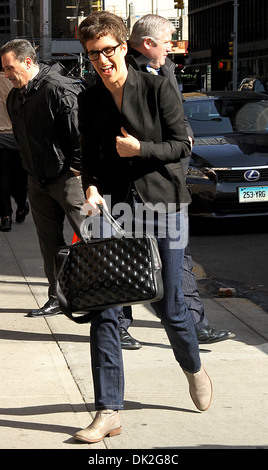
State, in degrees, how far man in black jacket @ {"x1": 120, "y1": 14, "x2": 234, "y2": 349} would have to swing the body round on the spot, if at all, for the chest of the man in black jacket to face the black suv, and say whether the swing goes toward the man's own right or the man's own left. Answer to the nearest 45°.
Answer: approximately 90° to the man's own left

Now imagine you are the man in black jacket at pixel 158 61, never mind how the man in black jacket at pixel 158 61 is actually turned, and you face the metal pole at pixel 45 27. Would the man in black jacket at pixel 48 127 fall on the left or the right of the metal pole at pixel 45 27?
left
